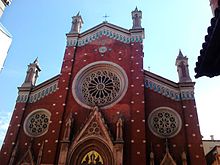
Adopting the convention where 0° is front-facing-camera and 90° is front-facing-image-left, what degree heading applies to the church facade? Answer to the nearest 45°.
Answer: approximately 0°
